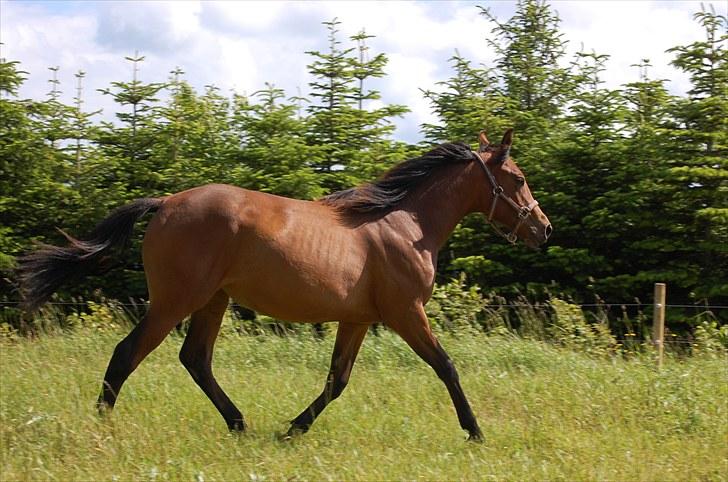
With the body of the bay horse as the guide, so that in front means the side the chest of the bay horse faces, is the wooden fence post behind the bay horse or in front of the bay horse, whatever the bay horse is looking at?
in front

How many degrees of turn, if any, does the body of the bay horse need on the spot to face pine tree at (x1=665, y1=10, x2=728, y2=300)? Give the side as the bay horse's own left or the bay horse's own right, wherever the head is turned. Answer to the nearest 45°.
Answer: approximately 45° to the bay horse's own left

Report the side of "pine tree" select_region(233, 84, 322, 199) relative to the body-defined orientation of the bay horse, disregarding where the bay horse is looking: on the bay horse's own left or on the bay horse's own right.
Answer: on the bay horse's own left

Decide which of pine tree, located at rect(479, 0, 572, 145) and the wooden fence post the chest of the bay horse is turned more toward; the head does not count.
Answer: the wooden fence post

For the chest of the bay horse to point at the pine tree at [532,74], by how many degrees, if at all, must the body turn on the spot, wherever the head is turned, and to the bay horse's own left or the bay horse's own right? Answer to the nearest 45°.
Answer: approximately 45° to the bay horse's own left

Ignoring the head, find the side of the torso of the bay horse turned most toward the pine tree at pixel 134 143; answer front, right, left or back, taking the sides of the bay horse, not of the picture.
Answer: left

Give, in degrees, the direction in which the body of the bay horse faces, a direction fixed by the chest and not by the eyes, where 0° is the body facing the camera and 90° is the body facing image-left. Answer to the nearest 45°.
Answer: approximately 270°
